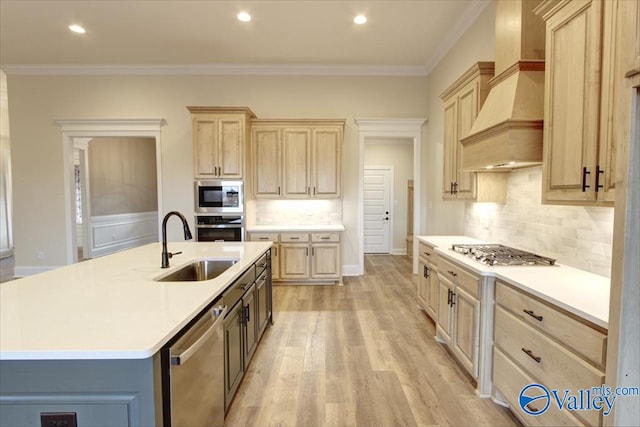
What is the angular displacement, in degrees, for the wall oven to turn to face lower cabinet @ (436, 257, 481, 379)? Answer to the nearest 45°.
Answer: approximately 45° to its left

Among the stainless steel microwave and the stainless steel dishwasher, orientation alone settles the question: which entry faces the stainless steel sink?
the stainless steel microwave

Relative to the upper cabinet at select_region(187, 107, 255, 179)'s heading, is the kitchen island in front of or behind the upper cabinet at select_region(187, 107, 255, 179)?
in front

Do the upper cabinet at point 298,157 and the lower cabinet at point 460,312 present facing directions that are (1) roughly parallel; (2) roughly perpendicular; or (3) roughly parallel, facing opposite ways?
roughly perpendicular

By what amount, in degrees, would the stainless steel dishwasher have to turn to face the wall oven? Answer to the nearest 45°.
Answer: approximately 135° to its left

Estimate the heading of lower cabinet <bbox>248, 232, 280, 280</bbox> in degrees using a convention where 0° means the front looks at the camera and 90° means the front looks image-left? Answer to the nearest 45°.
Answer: approximately 0°

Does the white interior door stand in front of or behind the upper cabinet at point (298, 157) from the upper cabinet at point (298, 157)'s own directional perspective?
behind

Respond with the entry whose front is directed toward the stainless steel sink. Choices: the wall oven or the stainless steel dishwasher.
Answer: the wall oven

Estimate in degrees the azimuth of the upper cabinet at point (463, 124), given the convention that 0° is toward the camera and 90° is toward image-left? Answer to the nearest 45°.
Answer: approximately 45°

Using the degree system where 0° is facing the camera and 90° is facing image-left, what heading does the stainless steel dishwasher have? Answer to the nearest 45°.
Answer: approximately 315°

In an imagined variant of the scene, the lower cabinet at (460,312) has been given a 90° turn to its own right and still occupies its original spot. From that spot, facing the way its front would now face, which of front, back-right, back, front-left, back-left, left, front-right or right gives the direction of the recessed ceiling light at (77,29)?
front-left

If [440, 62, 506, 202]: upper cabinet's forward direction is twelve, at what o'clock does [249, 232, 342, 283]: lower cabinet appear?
The lower cabinet is roughly at 2 o'clock from the upper cabinet.

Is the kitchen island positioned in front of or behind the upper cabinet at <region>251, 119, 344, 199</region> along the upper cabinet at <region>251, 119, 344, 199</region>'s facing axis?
in front

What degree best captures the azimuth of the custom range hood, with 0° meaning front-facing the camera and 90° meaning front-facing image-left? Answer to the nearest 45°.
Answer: approximately 45°

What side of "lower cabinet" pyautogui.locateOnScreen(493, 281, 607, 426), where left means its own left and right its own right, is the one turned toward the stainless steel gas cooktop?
right
